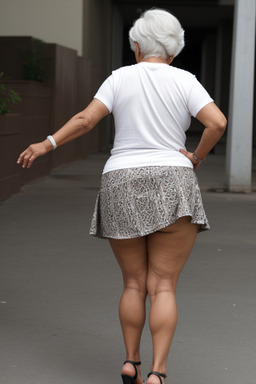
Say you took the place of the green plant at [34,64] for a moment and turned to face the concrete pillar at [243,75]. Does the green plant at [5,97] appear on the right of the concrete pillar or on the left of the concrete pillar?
right

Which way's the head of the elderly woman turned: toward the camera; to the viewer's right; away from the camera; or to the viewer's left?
away from the camera

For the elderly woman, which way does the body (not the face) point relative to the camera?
away from the camera

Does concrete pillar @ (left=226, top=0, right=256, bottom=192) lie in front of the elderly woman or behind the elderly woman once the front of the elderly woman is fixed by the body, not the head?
in front

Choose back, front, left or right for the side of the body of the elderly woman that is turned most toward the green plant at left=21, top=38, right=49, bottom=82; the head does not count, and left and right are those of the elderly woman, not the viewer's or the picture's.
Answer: front

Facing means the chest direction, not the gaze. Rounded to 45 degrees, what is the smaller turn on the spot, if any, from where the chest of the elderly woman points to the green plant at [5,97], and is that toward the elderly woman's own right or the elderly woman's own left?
0° — they already face it
